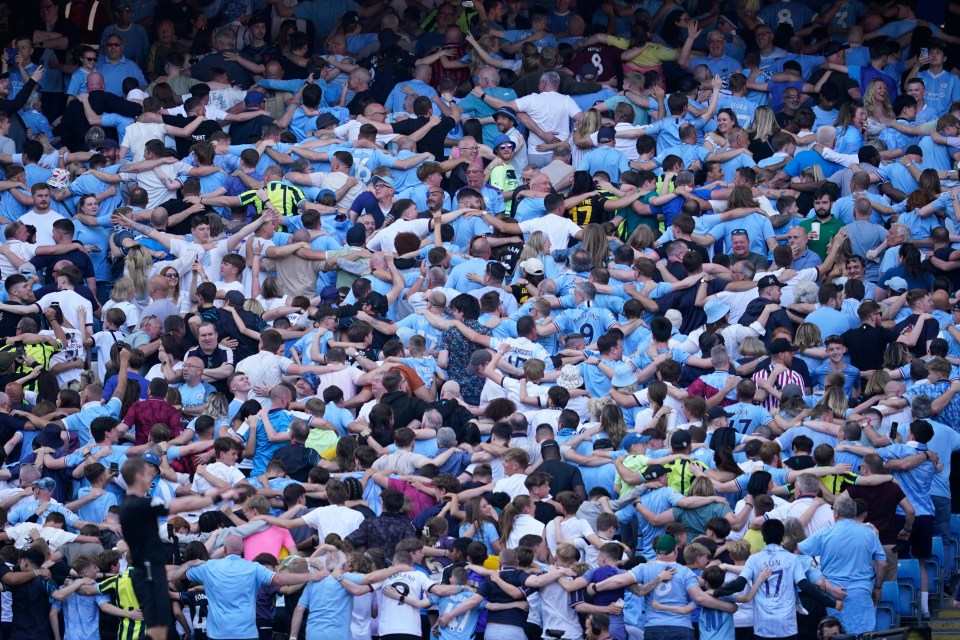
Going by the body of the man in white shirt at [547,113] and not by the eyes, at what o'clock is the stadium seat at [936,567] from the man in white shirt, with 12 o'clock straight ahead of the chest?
The stadium seat is roughly at 5 o'clock from the man in white shirt.

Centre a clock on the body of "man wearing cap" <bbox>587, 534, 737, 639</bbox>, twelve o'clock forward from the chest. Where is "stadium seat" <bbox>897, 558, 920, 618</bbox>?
The stadium seat is roughly at 2 o'clock from the man wearing cap.

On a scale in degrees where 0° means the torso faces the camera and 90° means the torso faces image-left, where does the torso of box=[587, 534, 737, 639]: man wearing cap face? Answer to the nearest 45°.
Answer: approximately 180°

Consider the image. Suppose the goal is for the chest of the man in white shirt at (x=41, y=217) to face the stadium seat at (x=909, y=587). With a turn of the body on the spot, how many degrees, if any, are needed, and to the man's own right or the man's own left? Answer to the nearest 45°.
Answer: approximately 45° to the man's own left

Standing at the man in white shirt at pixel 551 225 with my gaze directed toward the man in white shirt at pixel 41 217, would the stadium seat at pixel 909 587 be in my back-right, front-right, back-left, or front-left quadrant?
back-left

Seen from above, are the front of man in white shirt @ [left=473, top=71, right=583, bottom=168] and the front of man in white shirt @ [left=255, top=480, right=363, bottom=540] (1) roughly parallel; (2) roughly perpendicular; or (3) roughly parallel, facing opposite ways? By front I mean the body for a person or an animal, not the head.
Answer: roughly parallel

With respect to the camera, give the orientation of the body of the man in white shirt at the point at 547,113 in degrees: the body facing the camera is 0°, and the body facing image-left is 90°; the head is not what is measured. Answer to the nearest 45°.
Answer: approximately 180°

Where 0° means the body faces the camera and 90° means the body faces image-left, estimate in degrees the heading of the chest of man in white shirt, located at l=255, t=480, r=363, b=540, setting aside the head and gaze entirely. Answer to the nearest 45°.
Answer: approximately 180°

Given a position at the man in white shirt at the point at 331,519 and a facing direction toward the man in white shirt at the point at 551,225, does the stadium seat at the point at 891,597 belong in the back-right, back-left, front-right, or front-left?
front-right

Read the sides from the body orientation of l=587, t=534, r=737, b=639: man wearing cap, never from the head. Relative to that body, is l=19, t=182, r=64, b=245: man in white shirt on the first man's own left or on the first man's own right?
on the first man's own left

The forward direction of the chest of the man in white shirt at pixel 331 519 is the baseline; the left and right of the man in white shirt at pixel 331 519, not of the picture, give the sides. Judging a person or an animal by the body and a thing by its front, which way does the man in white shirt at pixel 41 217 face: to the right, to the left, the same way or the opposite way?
the opposite way

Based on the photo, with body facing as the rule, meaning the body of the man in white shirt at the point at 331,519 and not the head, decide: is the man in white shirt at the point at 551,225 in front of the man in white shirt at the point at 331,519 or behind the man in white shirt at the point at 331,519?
in front

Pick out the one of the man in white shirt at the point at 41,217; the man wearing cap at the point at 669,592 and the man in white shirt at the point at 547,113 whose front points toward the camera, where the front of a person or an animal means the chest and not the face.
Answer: the man in white shirt at the point at 41,217

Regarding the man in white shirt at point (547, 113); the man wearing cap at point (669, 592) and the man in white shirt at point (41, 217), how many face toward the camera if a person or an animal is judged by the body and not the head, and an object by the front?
1
